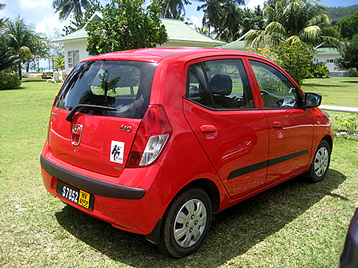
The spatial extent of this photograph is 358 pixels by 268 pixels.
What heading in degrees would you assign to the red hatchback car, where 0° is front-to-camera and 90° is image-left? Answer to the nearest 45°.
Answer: approximately 225°

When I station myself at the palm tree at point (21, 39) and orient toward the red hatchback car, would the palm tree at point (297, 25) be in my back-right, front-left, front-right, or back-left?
front-left

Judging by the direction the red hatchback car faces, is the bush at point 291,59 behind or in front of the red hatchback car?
in front

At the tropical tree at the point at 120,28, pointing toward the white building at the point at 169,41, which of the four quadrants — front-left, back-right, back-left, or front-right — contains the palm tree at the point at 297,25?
front-right

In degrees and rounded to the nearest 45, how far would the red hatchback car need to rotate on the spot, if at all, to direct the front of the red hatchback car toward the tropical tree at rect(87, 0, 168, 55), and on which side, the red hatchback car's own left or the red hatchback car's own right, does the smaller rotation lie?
approximately 45° to the red hatchback car's own left

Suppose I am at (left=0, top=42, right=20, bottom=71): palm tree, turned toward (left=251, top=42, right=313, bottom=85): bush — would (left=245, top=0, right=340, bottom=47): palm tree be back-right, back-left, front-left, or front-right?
front-left

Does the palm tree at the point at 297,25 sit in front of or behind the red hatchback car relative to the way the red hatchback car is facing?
in front

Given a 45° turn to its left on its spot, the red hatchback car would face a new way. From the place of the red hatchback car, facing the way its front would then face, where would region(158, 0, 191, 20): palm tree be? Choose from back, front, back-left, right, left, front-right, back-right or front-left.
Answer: front

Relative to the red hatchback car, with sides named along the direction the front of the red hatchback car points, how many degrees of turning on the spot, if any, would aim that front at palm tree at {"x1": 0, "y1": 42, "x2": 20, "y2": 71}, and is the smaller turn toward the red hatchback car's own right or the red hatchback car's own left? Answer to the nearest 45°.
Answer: approximately 90° to the red hatchback car's own left
